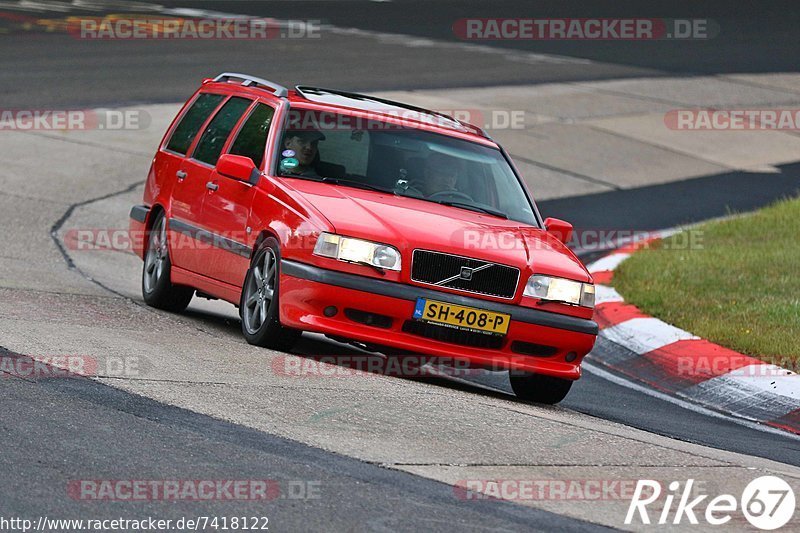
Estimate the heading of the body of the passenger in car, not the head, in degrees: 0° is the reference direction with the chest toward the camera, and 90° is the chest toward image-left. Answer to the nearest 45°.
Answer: approximately 315°

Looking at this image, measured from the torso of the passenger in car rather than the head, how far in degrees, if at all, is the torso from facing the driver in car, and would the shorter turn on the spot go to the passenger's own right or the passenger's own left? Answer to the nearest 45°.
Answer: approximately 45° to the passenger's own left

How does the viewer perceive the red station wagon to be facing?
facing the viewer and to the right of the viewer
